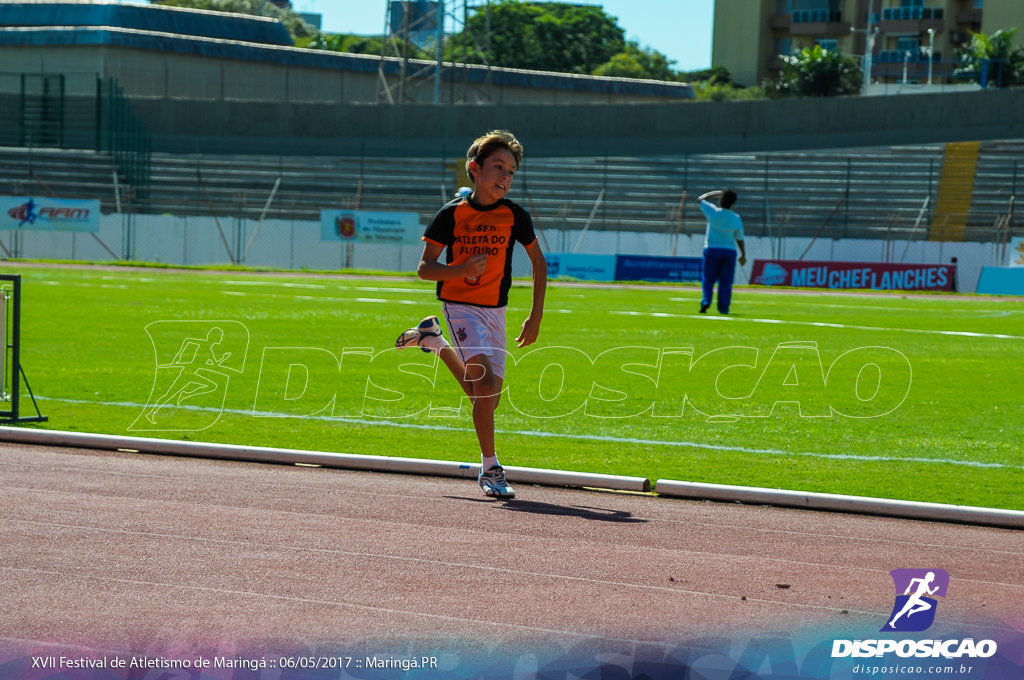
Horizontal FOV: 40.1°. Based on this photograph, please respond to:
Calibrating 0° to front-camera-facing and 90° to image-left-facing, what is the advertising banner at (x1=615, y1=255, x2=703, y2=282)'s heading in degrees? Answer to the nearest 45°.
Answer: approximately 0°

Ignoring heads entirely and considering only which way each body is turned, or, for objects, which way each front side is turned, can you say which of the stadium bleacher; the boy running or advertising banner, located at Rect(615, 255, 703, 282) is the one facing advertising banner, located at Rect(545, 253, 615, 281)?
the stadium bleacher

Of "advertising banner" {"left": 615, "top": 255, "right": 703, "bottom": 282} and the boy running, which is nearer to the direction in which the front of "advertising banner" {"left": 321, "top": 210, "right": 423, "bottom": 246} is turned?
the boy running

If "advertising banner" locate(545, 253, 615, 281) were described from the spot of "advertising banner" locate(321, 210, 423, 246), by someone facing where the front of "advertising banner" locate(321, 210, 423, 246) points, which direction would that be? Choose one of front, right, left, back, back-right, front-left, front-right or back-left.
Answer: front-left

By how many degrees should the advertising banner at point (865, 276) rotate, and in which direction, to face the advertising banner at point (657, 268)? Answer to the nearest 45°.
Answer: approximately 90° to its right

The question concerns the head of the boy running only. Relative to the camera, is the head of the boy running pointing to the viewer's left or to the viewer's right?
to the viewer's right

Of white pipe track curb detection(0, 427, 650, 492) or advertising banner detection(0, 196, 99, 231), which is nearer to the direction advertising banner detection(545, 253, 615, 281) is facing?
the white pipe track curb

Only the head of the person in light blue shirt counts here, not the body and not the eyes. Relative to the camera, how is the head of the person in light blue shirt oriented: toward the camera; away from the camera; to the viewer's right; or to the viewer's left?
away from the camera

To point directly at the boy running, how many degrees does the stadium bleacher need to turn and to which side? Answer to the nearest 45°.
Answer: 0° — it already faces them

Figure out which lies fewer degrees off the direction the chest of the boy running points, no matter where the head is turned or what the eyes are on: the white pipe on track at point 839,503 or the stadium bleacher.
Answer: the white pipe on track

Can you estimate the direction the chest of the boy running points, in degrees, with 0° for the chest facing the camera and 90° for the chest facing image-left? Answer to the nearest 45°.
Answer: approximately 315°
